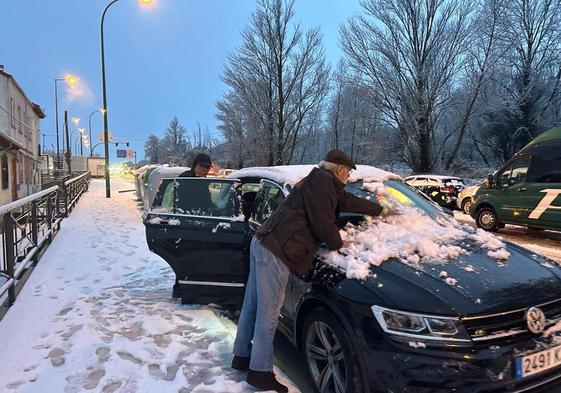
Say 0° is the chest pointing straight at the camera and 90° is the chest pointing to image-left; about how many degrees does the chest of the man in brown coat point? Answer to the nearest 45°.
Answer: approximately 270°

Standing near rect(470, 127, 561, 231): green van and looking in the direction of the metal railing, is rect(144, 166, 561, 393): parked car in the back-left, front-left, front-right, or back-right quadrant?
front-left

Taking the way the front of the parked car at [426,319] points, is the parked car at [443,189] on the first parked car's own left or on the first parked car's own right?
on the first parked car's own left

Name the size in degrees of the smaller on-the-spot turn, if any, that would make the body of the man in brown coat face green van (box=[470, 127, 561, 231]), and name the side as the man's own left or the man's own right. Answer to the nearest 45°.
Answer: approximately 45° to the man's own left

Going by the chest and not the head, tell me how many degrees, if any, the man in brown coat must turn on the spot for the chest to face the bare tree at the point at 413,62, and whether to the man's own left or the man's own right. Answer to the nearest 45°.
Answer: approximately 90° to the man's own left

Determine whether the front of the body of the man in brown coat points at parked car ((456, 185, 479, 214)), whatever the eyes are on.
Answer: no

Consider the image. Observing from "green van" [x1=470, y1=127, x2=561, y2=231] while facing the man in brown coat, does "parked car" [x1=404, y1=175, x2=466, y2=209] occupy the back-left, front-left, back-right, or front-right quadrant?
back-right

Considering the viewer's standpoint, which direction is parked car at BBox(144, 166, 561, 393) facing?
facing the viewer and to the right of the viewer

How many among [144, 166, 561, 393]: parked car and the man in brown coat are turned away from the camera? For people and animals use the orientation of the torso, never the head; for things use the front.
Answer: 0

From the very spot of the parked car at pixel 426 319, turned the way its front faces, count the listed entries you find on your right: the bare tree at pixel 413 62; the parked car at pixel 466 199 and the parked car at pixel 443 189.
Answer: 0

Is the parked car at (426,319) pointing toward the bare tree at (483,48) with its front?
no

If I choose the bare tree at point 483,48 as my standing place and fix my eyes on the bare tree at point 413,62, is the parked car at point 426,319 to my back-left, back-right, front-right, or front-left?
front-left

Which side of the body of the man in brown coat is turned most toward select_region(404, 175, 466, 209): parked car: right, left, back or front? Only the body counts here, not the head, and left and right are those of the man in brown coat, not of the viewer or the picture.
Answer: left

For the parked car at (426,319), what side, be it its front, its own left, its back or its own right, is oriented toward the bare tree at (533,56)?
left

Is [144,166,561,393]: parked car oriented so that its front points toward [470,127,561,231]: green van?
no

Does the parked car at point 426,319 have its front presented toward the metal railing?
no

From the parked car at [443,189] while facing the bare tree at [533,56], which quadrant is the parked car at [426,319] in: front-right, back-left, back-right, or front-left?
back-right

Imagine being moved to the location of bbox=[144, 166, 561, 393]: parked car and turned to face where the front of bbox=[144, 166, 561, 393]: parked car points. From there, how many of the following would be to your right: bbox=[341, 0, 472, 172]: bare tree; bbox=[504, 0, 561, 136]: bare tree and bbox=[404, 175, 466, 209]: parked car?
0
